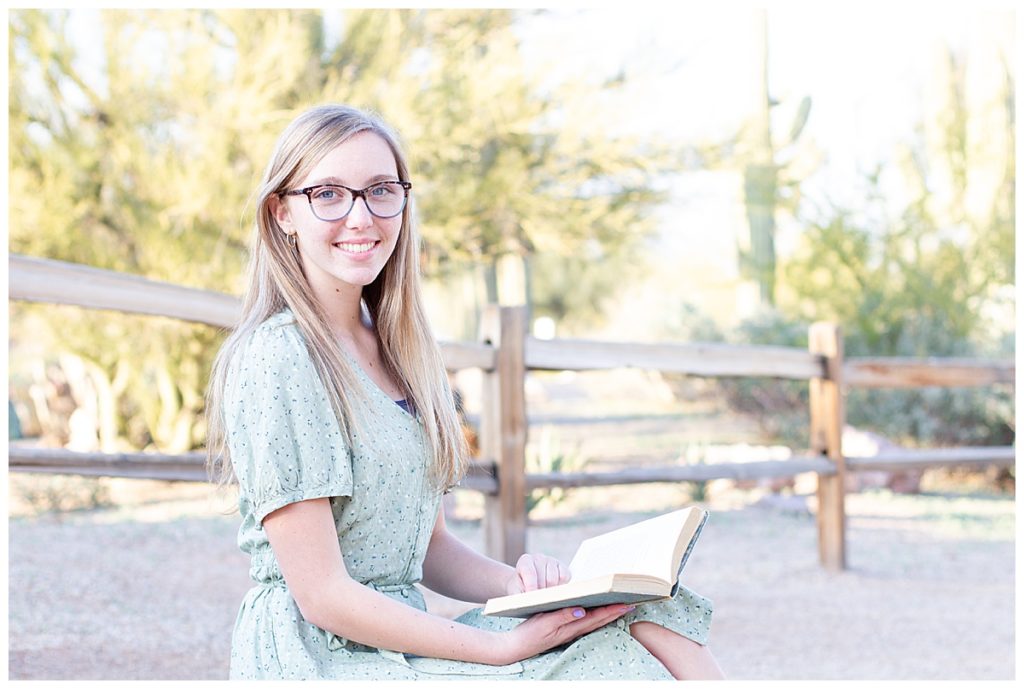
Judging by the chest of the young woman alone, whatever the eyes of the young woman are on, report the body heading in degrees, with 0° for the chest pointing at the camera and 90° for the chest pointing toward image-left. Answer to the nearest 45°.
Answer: approximately 315°

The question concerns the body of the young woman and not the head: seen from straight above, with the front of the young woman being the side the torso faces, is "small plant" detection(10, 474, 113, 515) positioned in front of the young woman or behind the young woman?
behind

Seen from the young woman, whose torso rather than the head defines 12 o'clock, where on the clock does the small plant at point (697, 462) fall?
The small plant is roughly at 8 o'clock from the young woman.

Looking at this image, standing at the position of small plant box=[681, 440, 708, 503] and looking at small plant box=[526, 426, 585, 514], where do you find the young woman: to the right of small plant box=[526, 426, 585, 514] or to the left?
left

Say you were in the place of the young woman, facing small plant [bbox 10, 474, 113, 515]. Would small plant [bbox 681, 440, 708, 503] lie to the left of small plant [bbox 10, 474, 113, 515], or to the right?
right

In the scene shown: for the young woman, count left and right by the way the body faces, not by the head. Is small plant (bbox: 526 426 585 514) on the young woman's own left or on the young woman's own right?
on the young woman's own left
